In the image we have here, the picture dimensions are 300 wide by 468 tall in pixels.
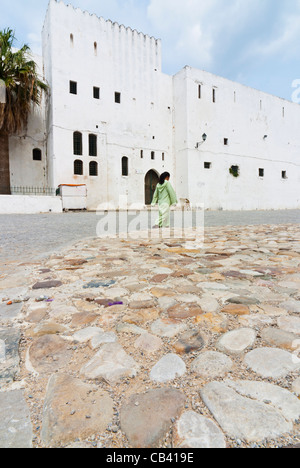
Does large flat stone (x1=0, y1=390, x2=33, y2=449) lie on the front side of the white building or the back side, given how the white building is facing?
on the front side

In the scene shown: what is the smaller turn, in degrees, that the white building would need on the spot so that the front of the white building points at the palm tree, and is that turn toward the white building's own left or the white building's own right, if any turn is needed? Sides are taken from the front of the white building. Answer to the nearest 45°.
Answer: approximately 90° to the white building's own right

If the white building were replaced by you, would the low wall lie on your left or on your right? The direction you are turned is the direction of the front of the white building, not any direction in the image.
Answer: on your right

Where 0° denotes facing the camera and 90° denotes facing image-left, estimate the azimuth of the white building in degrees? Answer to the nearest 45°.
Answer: approximately 315°

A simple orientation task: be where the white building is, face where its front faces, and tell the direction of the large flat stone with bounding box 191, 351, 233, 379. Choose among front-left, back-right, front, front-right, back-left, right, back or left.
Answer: front-right

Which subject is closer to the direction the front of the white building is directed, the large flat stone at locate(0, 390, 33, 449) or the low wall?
the large flat stone

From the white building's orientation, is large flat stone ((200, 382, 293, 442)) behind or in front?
in front

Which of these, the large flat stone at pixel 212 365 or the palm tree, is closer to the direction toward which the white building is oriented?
the large flat stone

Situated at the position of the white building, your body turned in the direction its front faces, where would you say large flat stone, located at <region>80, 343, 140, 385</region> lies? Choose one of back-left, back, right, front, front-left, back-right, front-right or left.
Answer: front-right

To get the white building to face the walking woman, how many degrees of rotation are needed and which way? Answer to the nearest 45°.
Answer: approximately 45° to its right
